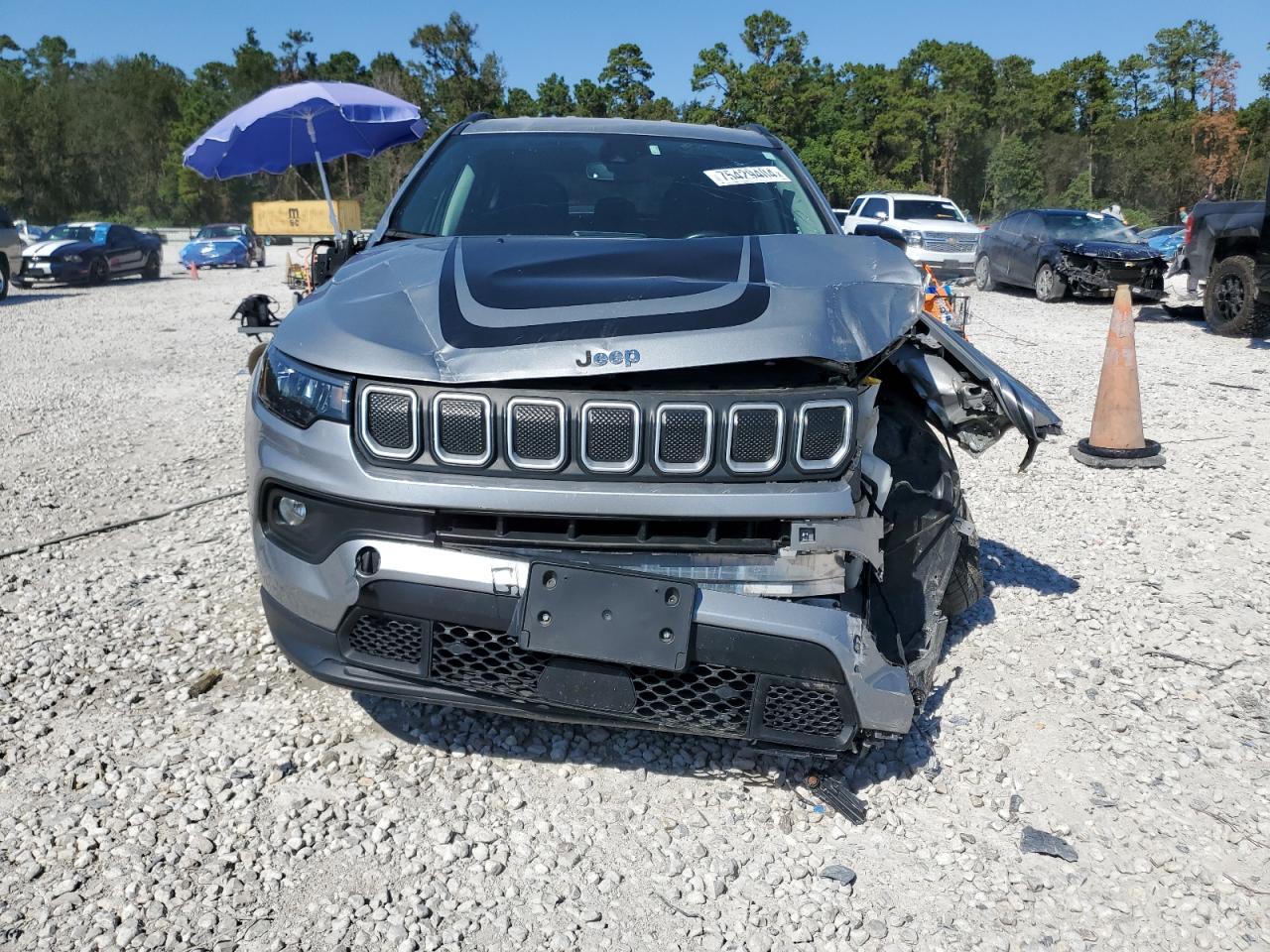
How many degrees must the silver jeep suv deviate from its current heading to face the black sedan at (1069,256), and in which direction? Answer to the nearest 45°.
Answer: approximately 135° to its left

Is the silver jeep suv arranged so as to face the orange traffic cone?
no

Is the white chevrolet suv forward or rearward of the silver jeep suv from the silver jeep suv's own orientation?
rearward

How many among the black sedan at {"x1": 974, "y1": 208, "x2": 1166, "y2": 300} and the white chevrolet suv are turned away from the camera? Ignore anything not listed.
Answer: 0

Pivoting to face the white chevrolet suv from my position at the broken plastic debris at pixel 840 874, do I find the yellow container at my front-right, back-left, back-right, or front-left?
front-left

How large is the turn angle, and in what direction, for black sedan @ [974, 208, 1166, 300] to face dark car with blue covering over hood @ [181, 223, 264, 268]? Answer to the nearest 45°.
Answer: approximately 135° to its right

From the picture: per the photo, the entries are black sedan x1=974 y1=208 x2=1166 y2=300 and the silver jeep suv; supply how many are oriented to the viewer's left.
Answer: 0

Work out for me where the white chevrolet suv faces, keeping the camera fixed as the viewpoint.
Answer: facing the viewer and to the right of the viewer

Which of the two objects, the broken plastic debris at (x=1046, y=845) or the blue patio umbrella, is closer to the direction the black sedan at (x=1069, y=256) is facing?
the broken plastic debris

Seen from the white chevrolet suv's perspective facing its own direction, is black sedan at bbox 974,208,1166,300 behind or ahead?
ahead

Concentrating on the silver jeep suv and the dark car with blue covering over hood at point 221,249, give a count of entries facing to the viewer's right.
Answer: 0

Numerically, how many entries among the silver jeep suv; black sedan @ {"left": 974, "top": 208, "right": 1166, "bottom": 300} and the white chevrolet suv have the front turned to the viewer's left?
0

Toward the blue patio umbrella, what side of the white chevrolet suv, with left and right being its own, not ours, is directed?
right

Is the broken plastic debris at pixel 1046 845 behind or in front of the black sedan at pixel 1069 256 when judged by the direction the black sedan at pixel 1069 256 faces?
in front

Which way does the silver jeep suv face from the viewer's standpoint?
toward the camera

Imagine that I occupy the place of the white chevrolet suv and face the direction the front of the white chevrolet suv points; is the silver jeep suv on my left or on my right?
on my right

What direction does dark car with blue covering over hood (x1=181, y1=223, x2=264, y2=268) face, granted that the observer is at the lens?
facing the viewer and to the left of the viewer
